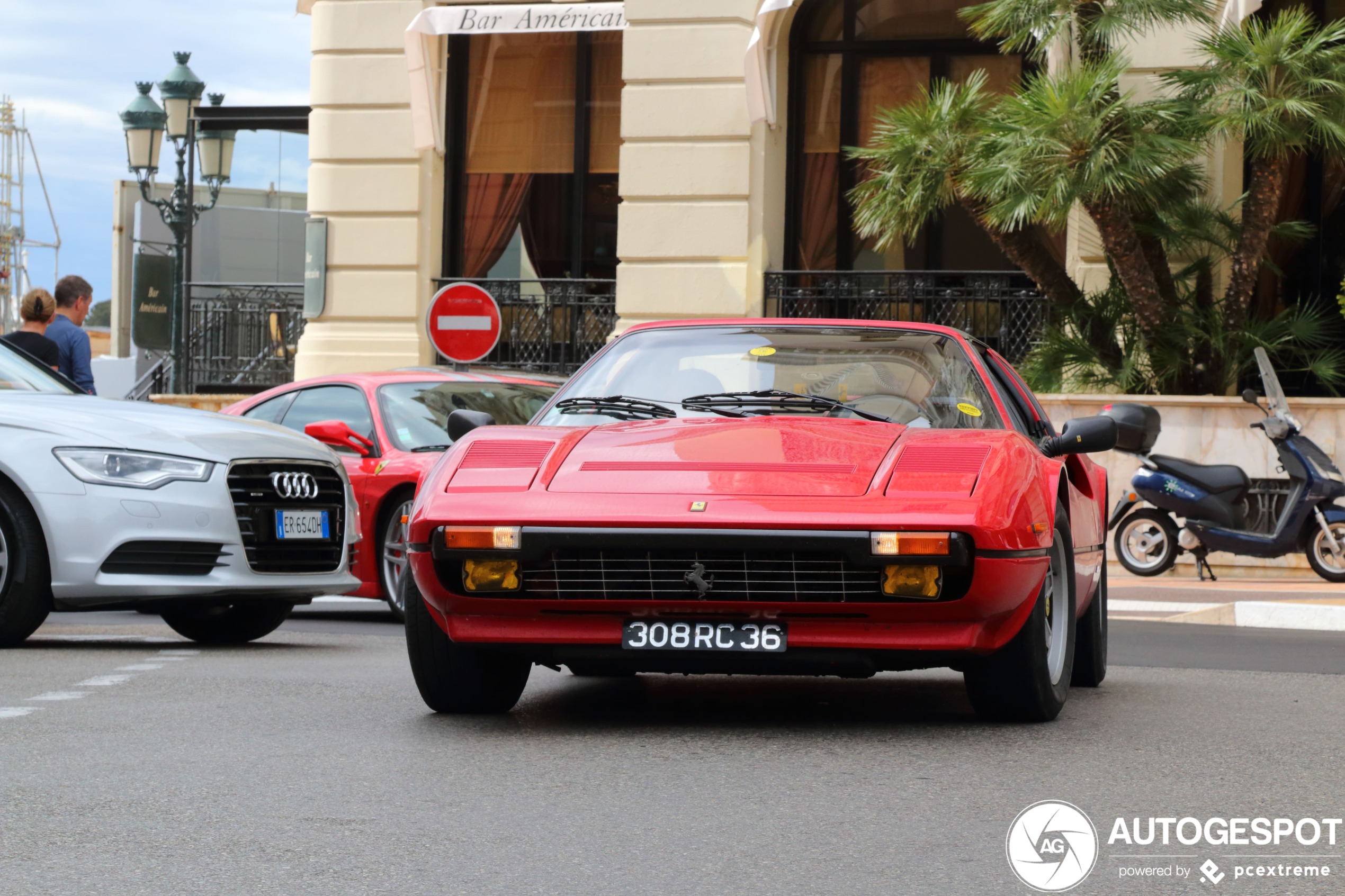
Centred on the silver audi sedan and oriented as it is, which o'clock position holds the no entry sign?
The no entry sign is roughly at 8 o'clock from the silver audi sedan.

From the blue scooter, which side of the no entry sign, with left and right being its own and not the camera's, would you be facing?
left

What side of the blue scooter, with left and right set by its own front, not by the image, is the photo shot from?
right

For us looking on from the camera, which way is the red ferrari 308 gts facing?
facing the viewer

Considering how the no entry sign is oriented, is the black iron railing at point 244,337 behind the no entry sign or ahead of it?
behind

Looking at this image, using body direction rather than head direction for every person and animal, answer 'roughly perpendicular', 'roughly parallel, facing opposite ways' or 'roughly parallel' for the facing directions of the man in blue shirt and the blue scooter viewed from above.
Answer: roughly perpendicular

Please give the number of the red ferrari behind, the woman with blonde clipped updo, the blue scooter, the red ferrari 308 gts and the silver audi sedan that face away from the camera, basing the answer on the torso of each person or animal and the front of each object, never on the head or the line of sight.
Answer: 1

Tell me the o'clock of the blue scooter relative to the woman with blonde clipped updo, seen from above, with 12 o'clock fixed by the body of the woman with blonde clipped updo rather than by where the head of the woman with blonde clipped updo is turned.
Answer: The blue scooter is roughly at 3 o'clock from the woman with blonde clipped updo.

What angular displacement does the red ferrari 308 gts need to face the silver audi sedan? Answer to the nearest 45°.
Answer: approximately 135° to its right

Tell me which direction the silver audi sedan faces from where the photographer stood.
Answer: facing the viewer and to the right of the viewer

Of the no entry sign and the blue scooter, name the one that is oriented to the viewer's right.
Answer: the blue scooter

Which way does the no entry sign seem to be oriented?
toward the camera
